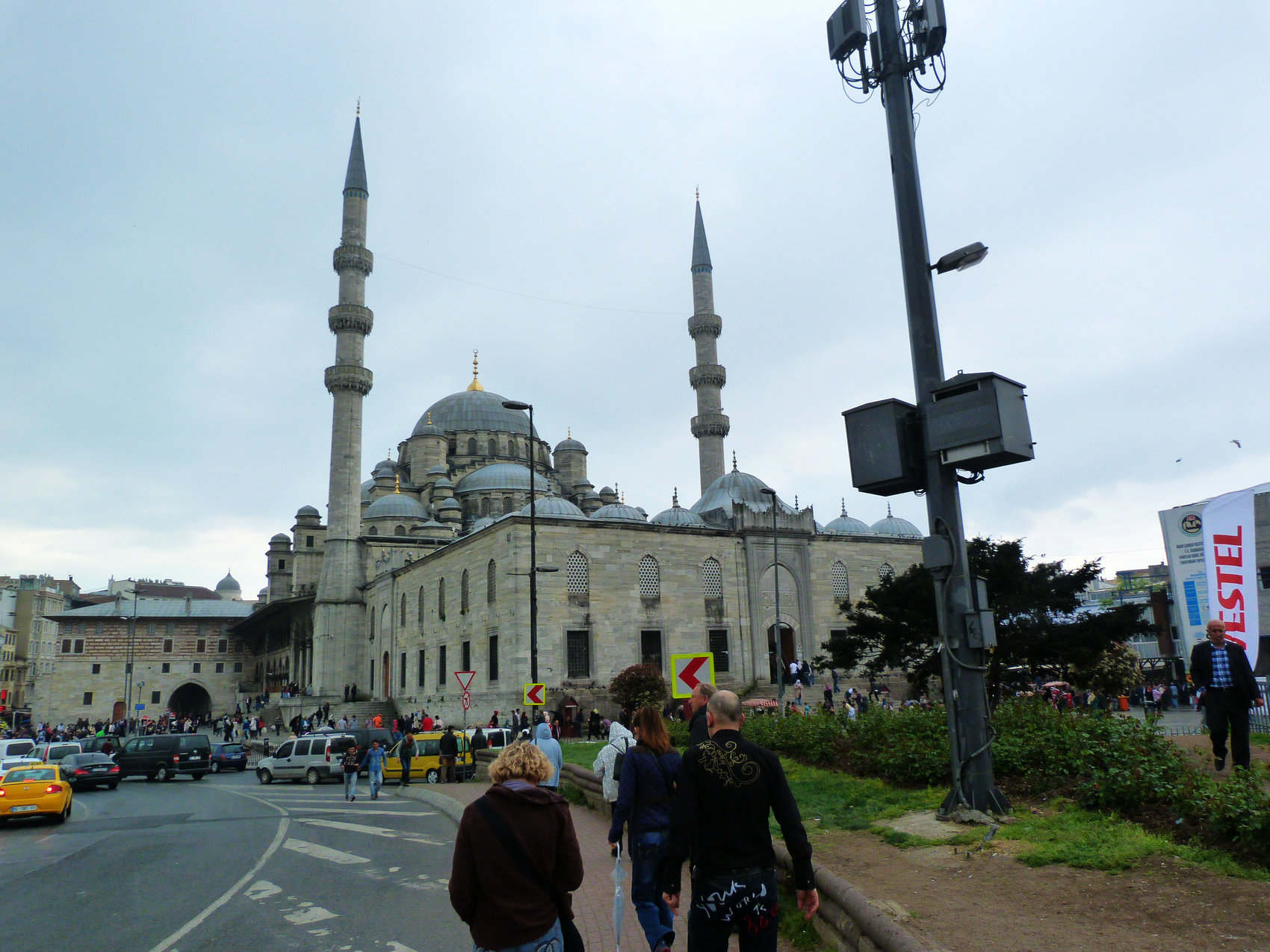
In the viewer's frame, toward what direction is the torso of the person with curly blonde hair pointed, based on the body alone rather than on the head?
away from the camera

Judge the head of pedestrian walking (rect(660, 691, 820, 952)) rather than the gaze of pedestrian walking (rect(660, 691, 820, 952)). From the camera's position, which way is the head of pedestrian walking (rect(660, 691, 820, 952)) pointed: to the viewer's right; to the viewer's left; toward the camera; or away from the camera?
away from the camera

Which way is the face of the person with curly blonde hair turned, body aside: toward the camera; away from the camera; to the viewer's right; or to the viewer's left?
away from the camera

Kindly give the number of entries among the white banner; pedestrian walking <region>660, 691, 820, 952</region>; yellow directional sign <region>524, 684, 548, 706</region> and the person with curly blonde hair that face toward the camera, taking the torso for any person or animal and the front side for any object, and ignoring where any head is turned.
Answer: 2

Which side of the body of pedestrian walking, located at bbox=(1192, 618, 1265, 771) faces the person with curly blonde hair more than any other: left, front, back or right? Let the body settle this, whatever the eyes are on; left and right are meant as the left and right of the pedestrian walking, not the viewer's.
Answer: front

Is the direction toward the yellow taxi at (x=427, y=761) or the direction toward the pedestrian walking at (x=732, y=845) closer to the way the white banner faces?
the pedestrian walking

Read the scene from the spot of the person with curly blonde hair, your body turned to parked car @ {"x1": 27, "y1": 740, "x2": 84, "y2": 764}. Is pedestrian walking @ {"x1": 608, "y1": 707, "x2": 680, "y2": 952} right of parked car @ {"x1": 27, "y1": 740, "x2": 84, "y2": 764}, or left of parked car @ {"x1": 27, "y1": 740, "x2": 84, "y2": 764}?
right

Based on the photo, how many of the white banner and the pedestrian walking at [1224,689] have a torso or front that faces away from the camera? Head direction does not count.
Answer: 0

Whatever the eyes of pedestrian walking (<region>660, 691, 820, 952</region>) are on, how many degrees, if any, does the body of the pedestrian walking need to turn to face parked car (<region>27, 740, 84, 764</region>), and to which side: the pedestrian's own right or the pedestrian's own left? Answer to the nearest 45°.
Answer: approximately 45° to the pedestrian's own left

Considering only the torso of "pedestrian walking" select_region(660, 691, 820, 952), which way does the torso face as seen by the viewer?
away from the camera
